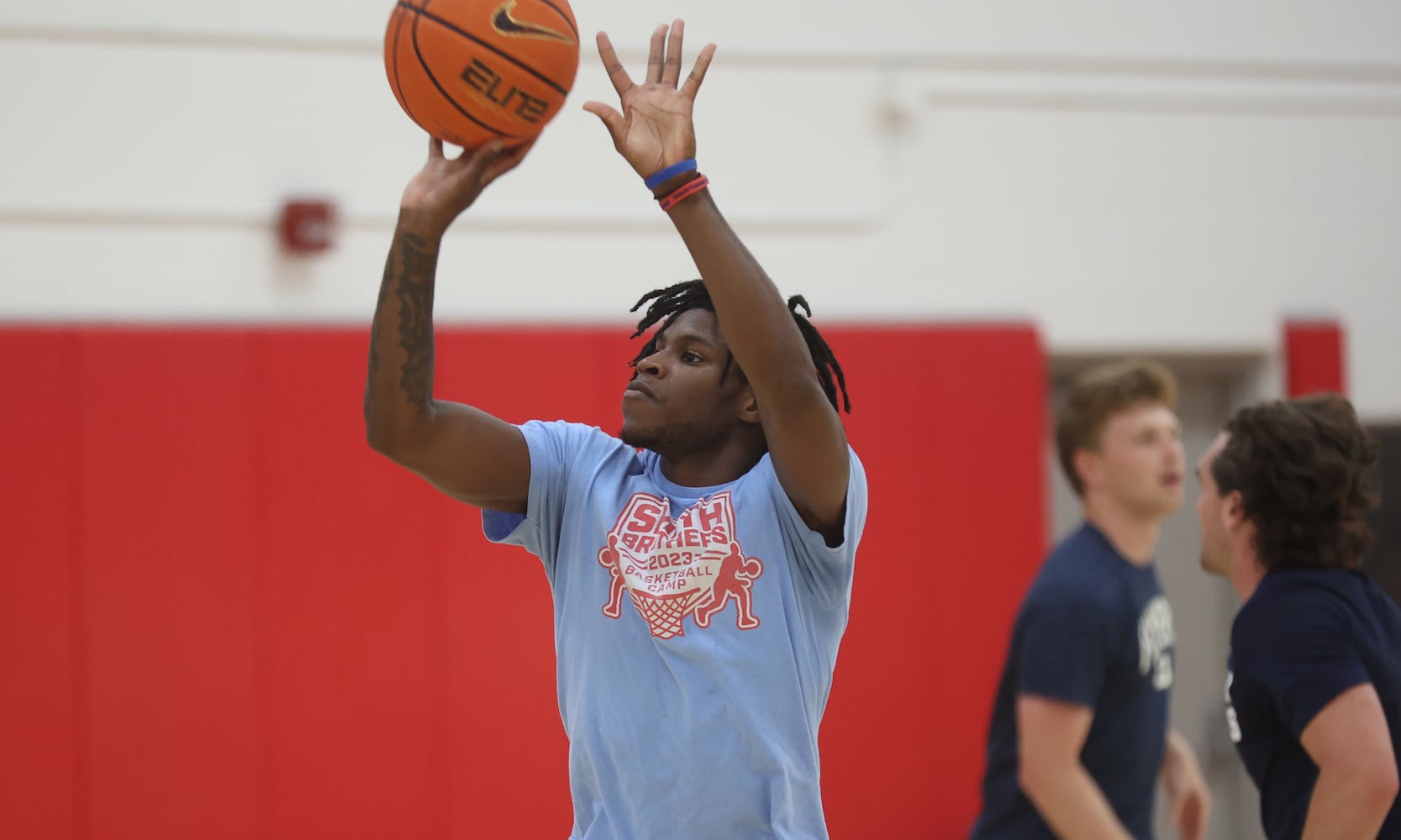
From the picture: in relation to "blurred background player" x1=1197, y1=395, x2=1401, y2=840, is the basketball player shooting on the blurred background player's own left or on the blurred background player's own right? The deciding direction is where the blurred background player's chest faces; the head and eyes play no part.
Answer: on the blurred background player's own left

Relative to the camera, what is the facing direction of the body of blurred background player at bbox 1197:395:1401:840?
to the viewer's left

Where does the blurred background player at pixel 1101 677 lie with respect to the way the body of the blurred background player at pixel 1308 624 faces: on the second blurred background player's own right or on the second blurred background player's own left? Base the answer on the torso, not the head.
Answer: on the second blurred background player's own right
